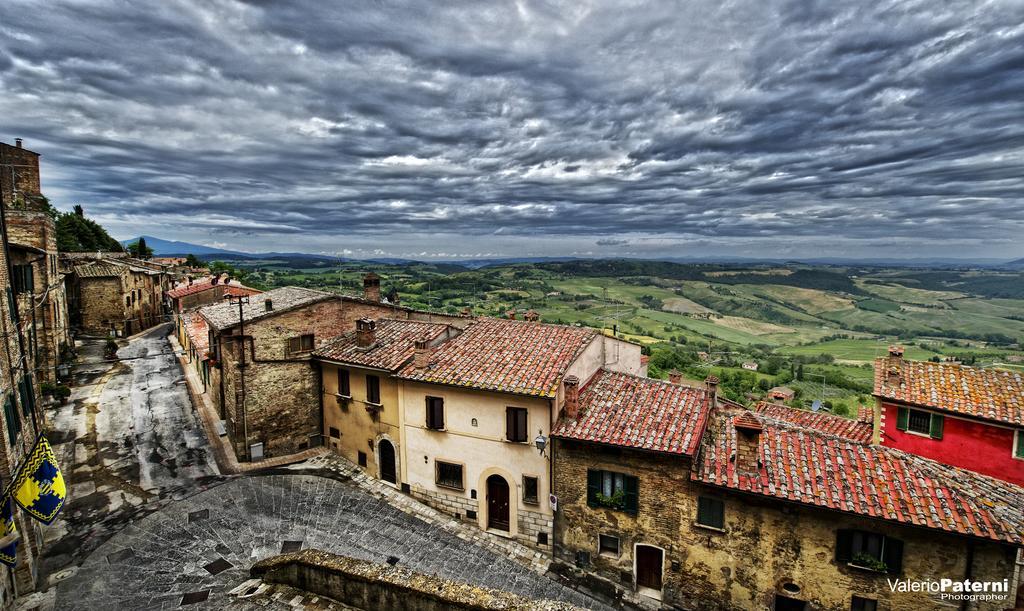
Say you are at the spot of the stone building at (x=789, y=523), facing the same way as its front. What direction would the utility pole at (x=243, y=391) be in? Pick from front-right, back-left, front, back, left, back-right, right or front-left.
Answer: right

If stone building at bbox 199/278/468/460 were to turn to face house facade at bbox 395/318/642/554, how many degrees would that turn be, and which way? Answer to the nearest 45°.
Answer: approximately 90° to its left

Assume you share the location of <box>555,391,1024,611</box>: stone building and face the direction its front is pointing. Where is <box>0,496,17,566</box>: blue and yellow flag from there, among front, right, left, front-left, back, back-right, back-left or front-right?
front-right

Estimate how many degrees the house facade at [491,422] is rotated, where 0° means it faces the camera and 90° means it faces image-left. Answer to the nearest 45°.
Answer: approximately 45°

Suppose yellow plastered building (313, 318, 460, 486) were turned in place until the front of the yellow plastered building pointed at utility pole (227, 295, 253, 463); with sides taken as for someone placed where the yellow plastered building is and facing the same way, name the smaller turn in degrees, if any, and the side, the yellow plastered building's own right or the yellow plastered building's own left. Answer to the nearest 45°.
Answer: approximately 45° to the yellow plastered building's own right

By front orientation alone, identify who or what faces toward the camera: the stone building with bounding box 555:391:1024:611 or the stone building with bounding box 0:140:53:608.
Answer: the stone building with bounding box 555:391:1024:611

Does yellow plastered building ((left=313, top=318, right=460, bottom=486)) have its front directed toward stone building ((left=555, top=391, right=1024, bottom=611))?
no

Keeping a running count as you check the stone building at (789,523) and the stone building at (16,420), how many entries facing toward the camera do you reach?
1

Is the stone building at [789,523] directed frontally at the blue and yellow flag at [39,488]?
no

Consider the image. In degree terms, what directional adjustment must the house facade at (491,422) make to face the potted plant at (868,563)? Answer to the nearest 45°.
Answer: approximately 90° to its left

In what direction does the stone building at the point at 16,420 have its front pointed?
to the viewer's right

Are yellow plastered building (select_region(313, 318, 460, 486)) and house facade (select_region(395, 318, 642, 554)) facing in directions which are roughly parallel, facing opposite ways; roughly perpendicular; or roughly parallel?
roughly parallel

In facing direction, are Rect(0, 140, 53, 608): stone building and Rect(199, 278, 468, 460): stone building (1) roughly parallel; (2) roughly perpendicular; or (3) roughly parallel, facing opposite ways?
roughly parallel, facing opposite ways

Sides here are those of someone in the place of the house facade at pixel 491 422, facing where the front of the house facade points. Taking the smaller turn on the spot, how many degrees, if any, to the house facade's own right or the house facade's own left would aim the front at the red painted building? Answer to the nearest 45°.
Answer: approximately 135° to the house facade's own left

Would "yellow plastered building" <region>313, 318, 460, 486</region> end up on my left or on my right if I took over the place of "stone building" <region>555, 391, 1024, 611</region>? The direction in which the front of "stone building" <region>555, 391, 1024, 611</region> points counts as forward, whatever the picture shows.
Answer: on my right

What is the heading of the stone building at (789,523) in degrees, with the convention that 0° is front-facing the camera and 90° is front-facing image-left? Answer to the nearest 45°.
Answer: approximately 0°

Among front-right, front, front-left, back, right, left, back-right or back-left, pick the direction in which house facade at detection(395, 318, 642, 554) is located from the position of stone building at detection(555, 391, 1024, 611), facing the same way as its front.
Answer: right

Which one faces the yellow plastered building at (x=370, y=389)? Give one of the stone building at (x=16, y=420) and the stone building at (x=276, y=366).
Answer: the stone building at (x=16, y=420)

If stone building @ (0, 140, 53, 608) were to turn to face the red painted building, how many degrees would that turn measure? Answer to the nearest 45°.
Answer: approximately 45° to its right

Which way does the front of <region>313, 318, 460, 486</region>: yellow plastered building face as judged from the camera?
facing the viewer and to the left of the viewer
